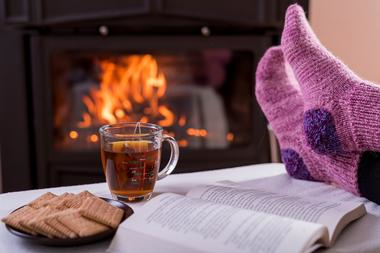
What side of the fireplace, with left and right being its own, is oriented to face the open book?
front

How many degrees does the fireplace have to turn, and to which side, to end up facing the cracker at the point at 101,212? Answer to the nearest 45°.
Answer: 0° — it already faces it

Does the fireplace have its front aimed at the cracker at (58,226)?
yes

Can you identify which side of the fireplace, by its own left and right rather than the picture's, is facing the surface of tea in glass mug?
front

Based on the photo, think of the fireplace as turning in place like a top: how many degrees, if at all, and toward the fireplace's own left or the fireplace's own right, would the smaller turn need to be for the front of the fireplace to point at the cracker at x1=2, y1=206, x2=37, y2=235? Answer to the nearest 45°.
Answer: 0° — it already faces it

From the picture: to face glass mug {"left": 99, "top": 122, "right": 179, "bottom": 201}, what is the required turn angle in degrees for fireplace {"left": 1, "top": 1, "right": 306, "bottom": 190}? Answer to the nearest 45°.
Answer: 0° — it already faces it

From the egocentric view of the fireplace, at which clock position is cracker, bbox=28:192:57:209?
The cracker is roughly at 12 o'clock from the fireplace.

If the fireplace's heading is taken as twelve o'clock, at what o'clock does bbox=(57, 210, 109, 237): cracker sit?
The cracker is roughly at 12 o'clock from the fireplace.

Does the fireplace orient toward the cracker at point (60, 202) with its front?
yes

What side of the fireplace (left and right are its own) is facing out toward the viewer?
front
